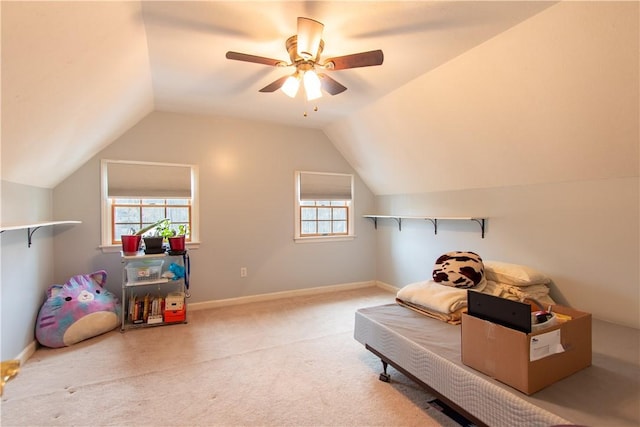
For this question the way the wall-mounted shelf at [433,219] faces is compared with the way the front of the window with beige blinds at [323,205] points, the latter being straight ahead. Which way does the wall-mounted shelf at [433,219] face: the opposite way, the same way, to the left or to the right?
to the right

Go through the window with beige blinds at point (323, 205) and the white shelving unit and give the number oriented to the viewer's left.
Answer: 0

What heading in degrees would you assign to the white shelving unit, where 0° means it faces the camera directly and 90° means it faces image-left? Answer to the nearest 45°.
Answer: approximately 0°

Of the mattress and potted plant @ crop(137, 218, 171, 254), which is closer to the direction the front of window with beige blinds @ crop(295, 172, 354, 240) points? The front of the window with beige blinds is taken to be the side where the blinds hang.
the mattress

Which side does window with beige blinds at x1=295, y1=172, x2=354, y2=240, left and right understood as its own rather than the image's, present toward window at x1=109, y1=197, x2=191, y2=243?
right

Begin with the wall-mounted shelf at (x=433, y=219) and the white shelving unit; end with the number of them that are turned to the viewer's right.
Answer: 0

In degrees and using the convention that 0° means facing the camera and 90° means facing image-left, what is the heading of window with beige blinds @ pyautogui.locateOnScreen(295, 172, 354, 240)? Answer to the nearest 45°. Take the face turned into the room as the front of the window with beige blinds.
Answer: approximately 315°

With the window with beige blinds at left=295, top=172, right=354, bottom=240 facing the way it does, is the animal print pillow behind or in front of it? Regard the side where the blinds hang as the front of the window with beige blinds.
in front
